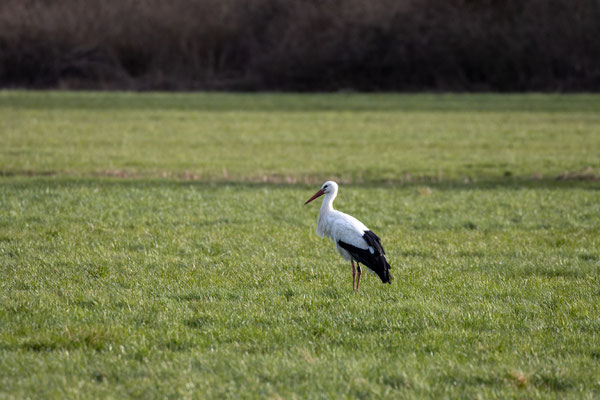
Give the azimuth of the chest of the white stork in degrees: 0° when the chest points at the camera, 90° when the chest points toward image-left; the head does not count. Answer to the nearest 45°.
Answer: approximately 90°
